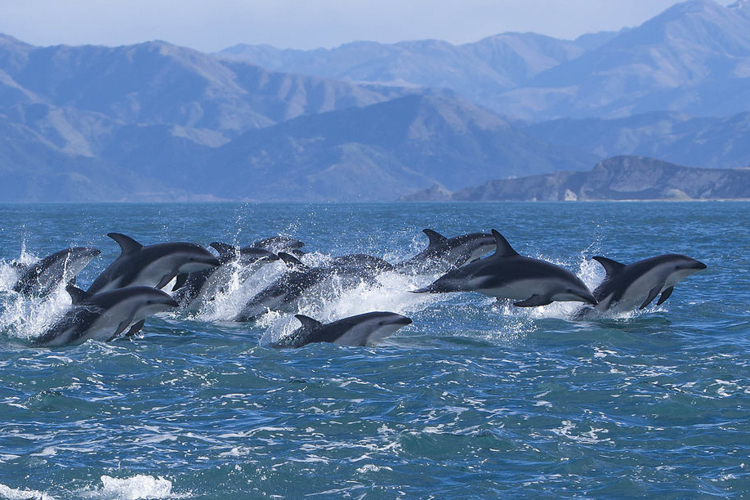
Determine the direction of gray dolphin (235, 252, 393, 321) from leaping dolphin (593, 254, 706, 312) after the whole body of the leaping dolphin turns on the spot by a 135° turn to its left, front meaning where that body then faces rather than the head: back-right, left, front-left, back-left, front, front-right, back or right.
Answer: front-left

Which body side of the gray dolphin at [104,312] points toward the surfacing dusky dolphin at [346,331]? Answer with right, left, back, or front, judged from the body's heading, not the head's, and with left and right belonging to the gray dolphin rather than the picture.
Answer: front

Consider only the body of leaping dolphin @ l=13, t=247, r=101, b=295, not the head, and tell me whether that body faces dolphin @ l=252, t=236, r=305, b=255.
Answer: yes

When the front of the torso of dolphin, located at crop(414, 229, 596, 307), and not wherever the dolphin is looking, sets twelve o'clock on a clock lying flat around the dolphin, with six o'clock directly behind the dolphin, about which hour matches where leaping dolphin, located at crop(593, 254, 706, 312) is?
The leaping dolphin is roughly at 11 o'clock from the dolphin.

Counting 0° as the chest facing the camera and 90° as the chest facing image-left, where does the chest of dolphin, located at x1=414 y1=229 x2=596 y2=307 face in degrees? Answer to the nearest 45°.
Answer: approximately 270°

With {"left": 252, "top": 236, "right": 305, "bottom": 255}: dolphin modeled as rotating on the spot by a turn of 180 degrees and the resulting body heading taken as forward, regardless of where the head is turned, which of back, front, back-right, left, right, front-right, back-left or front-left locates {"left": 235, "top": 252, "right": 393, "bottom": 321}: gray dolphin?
left

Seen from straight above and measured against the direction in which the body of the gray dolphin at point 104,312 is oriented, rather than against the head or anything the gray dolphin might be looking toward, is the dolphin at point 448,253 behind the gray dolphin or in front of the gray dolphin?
in front

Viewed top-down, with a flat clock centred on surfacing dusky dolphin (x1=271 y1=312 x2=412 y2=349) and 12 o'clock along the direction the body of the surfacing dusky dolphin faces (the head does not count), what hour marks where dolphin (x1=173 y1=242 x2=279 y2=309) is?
The dolphin is roughly at 8 o'clock from the surfacing dusky dolphin.

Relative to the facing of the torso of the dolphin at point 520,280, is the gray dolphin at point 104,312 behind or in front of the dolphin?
behind

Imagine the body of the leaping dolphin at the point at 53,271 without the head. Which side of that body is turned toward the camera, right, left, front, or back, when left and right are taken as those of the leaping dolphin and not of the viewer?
right

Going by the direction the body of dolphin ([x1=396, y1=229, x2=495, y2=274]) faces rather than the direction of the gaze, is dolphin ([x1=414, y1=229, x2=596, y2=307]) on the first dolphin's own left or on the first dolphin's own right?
on the first dolphin's own right

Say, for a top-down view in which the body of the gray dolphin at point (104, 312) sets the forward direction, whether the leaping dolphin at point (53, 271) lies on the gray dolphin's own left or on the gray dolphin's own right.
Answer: on the gray dolphin's own left

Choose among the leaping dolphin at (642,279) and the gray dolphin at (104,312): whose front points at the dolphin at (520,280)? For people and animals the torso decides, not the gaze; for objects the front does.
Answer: the gray dolphin

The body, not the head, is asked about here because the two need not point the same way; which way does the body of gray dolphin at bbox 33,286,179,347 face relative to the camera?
to the viewer's right

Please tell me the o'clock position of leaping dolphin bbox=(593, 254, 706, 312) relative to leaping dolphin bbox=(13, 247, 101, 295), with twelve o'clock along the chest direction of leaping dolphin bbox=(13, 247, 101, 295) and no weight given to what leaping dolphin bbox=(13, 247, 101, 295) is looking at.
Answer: leaping dolphin bbox=(593, 254, 706, 312) is roughly at 1 o'clock from leaping dolphin bbox=(13, 247, 101, 295).
